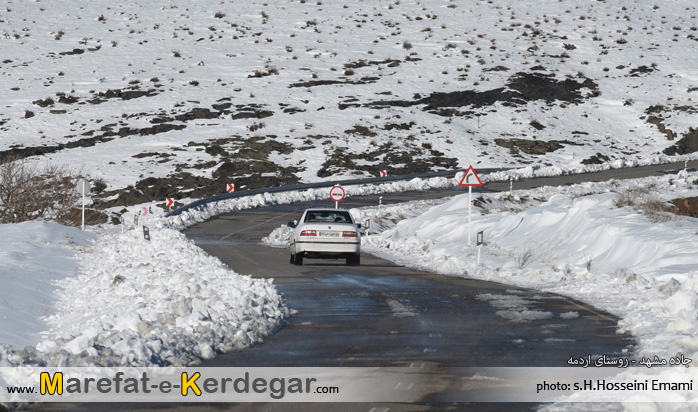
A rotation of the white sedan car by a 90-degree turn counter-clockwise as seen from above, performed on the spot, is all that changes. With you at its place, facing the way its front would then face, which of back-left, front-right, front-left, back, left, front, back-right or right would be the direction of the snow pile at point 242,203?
right

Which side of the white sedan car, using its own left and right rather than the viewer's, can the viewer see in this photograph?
back

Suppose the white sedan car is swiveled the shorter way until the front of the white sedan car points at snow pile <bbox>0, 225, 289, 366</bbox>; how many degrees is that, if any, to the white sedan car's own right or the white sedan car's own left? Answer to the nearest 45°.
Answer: approximately 180°
